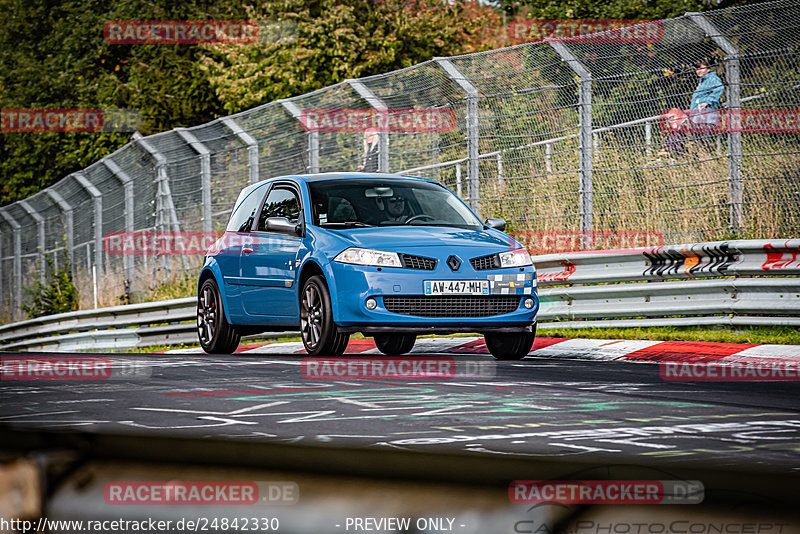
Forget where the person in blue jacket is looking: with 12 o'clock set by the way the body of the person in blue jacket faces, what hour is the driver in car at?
The driver in car is roughly at 12 o'clock from the person in blue jacket.

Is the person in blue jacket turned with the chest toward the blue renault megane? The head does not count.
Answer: yes

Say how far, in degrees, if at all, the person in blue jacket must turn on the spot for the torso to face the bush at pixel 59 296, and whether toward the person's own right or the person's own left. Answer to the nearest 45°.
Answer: approximately 90° to the person's own right

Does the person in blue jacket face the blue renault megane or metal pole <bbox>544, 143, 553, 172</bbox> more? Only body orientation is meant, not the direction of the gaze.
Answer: the blue renault megane

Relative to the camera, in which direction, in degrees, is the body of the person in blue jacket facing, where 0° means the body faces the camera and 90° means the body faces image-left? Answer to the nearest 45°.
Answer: approximately 45°

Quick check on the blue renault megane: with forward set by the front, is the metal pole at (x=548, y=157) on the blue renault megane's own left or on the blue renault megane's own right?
on the blue renault megane's own left

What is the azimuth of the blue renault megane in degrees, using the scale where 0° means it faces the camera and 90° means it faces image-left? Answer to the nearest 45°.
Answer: approximately 315°

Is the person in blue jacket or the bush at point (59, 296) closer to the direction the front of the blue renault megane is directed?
the person in blue jacket

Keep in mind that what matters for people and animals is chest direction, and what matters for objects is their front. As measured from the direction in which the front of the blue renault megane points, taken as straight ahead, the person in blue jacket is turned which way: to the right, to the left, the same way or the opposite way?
to the right

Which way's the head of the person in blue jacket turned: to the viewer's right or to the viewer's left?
to the viewer's left
